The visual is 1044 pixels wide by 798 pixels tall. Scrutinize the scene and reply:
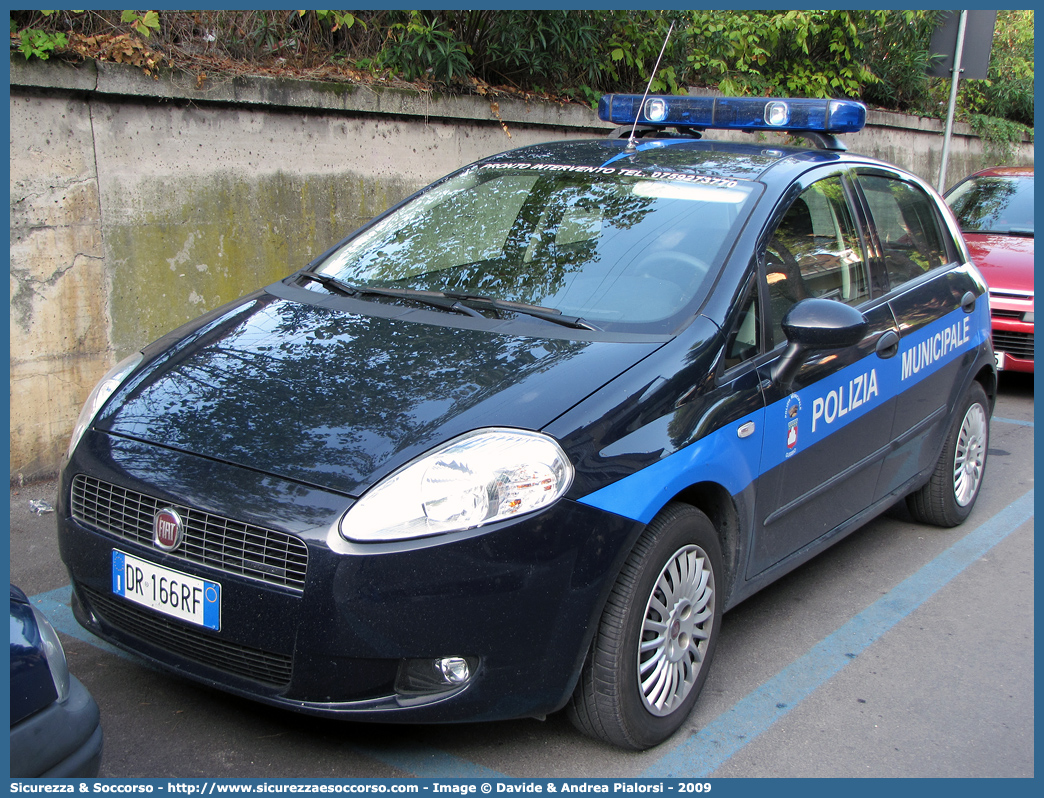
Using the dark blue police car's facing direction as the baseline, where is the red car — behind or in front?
behind

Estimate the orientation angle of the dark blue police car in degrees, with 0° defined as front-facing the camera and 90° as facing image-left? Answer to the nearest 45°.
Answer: approximately 45°

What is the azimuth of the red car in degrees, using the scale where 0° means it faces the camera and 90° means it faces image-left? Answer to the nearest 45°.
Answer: approximately 45°
